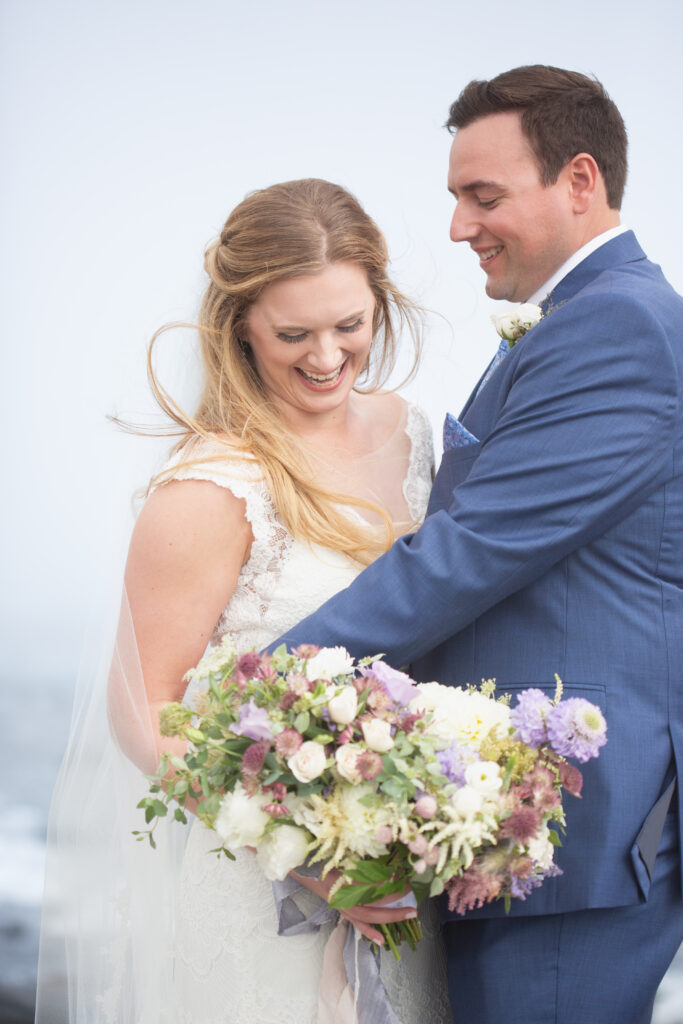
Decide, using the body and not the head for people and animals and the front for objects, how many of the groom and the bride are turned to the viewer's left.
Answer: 1

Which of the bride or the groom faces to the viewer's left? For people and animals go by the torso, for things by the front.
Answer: the groom

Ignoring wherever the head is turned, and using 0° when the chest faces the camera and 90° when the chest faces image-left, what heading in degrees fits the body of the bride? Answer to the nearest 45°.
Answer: approximately 315°

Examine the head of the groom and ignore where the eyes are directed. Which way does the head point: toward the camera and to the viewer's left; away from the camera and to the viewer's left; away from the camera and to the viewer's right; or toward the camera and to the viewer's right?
toward the camera and to the viewer's left

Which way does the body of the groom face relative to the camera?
to the viewer's left
